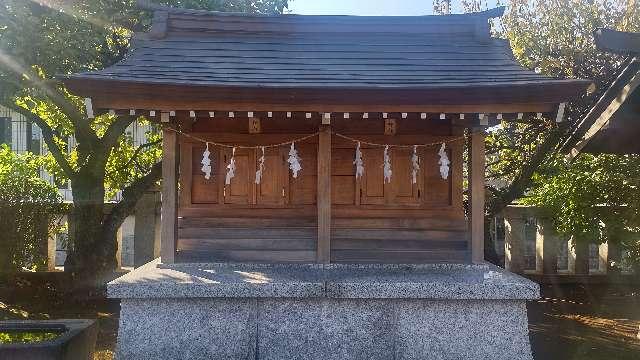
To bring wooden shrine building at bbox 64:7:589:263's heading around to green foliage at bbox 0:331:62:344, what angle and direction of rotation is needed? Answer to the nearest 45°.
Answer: approximately 45° to its right

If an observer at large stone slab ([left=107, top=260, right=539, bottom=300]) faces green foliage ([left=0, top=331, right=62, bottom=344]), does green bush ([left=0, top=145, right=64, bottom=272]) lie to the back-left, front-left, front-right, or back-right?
front-right

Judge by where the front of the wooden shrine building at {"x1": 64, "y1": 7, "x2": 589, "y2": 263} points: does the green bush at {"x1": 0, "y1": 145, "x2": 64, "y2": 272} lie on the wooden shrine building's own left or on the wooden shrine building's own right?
on the wooden shrine building's own right

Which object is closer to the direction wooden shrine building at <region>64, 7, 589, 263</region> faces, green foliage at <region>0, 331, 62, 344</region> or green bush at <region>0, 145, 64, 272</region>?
the green foliage

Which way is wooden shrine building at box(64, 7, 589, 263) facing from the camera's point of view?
toward the camera

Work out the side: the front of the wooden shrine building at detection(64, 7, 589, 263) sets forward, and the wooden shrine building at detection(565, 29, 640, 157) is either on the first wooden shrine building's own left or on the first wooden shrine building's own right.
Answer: on the first wooden shrine building's own left
